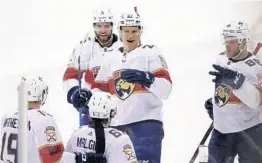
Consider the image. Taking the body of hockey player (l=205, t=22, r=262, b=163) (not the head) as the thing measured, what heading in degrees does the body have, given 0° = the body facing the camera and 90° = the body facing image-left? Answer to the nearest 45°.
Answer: approximately 45°

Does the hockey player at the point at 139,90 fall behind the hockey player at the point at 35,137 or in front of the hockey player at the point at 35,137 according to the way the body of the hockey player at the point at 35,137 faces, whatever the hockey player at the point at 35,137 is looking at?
in front

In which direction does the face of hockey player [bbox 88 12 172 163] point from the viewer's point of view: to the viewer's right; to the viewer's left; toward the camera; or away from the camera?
toward the camera

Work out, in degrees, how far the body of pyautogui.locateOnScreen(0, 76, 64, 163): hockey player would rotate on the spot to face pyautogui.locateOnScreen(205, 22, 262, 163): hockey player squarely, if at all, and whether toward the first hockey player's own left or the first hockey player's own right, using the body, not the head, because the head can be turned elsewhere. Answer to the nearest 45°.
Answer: approximately 45° to the first hockey player's own right

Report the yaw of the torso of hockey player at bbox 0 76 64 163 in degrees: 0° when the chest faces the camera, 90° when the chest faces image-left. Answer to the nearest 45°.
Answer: approximately 225°

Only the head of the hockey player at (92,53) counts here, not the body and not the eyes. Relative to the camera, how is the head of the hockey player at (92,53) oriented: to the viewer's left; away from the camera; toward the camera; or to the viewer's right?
toward the camera
